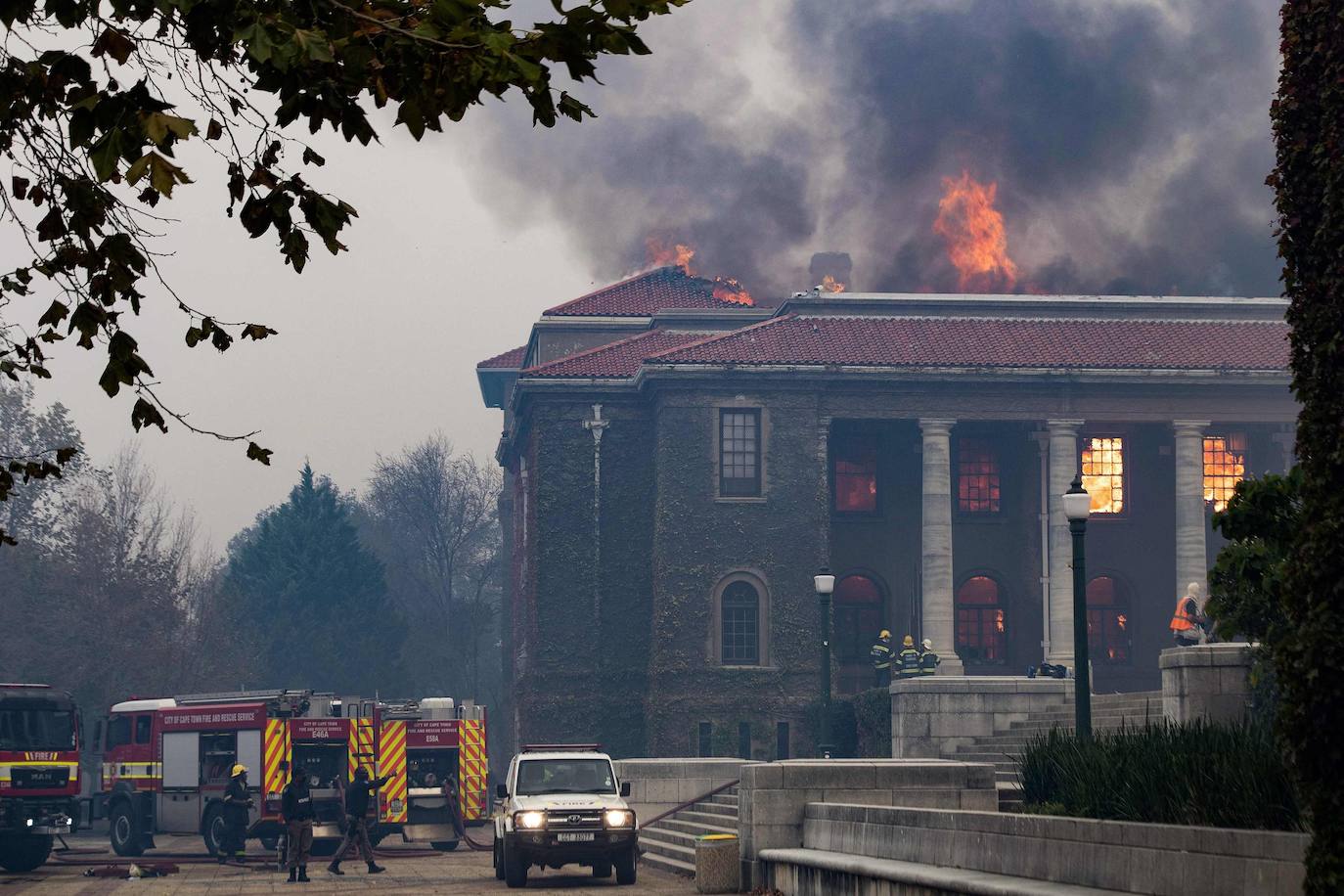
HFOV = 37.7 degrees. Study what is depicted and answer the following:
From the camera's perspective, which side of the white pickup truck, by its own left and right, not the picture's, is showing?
front

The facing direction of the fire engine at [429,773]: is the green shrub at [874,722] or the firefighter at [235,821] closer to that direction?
the green shrub

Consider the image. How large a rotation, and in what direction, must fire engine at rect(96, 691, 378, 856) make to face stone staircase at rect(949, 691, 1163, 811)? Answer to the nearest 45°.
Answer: approximately 135° to its right

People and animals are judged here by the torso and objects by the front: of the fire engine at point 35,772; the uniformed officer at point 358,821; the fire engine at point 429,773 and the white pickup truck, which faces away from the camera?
the fire engine at point 429,773

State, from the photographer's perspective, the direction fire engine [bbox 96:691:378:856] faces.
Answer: facing away from the viewer and to the left of the viewer

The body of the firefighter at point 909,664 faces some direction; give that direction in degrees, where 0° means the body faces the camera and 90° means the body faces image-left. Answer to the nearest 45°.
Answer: approximately 180°

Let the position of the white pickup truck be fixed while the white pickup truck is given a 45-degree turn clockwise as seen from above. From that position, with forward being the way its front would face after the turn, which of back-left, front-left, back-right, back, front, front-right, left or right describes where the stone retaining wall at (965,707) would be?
back

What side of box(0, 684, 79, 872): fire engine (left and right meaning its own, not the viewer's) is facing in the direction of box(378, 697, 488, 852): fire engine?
left

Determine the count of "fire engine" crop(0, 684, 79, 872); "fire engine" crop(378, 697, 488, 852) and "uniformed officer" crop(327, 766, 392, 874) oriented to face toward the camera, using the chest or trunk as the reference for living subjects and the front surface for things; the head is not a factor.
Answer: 1

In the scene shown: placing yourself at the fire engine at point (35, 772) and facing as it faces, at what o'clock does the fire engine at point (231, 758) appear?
the fire engine at point (231, 758) is roughly at 8 o'clock from the fire engine at point (35, 772).

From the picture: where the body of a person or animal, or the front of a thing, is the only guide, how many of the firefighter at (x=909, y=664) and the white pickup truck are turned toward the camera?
1
